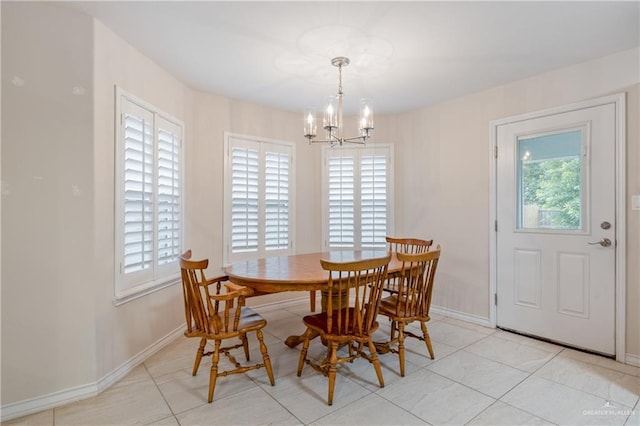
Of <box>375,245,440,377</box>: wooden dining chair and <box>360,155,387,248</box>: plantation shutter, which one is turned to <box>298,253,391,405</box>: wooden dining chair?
the plantation shutter

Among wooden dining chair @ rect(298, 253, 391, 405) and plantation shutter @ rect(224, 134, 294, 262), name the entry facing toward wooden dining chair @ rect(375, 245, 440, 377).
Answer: the plantation shutter

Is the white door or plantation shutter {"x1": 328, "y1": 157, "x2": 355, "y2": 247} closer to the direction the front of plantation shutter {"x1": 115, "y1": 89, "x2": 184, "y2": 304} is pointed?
the white door

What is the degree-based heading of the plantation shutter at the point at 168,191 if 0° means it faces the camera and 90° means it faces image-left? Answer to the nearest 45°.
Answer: approximately 315°

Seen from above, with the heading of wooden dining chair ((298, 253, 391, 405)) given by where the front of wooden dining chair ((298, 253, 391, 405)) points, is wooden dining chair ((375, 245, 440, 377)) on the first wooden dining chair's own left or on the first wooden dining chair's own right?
on the first wooden dining chair's own right

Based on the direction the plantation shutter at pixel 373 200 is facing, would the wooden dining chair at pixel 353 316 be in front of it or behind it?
in front

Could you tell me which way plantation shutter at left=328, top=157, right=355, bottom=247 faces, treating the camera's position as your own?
facing the viewer

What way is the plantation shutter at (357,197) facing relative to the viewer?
toward the camera

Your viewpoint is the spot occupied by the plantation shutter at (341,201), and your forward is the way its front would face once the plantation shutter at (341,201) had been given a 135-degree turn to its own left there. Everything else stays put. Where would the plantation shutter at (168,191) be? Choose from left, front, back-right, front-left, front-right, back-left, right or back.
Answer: back

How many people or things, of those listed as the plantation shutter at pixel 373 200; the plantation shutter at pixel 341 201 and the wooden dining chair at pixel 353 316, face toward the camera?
2

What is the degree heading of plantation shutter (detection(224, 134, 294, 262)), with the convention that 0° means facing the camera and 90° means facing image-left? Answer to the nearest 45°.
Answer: approximately 315°

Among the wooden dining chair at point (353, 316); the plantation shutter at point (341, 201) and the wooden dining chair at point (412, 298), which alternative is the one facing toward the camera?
the plantation shutter

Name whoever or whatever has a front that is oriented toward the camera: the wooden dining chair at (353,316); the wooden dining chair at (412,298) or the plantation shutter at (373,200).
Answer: the plantation shutter

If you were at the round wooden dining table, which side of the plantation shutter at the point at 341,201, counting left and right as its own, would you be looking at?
front

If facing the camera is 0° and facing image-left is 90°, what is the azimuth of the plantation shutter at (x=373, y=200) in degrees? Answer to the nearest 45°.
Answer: approximately 0°

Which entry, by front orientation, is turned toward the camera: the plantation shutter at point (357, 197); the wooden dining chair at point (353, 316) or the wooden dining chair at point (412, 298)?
the plantation shutter

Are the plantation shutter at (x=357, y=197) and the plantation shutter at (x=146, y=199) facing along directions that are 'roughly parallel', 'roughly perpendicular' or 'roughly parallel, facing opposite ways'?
roughly perpendicular

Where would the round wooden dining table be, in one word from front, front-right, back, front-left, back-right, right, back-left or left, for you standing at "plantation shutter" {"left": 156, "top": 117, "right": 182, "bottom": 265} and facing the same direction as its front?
front

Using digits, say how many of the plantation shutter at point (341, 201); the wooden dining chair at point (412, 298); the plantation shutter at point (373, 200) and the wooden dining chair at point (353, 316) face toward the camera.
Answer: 2

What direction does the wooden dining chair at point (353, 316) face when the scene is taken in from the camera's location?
facing away from the viewer and to the left of the viewer

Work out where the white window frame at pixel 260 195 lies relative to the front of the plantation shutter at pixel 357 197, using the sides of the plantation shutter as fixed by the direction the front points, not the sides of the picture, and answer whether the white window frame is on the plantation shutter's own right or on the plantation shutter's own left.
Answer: on the plantation shutter's own right
